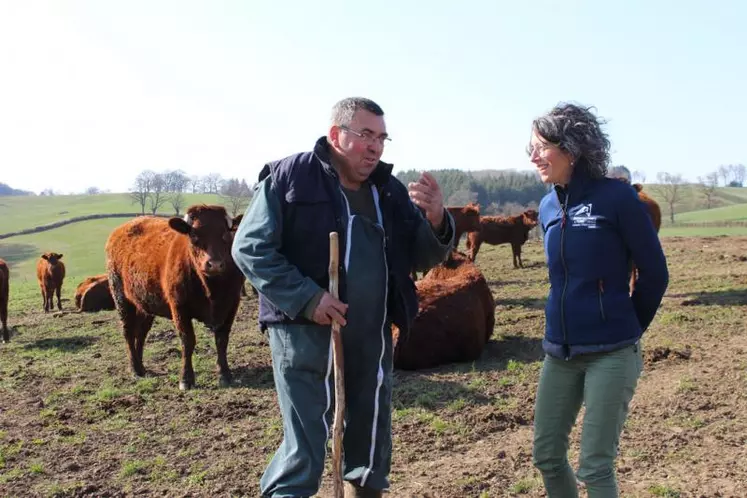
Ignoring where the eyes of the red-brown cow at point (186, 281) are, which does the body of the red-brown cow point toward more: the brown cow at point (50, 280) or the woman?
the woman

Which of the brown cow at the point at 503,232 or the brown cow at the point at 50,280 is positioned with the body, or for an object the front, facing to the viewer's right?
the brown cow at the point at 503,232

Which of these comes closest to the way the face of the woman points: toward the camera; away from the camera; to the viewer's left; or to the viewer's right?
to the viewer's left

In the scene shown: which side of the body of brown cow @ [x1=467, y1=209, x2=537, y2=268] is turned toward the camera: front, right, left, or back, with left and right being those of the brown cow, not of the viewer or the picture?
right

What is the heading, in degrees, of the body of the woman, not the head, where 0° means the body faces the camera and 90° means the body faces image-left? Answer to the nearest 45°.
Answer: approximately 45°

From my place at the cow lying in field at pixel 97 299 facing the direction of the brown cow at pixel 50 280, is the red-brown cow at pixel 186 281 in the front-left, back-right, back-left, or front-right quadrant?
back-left
